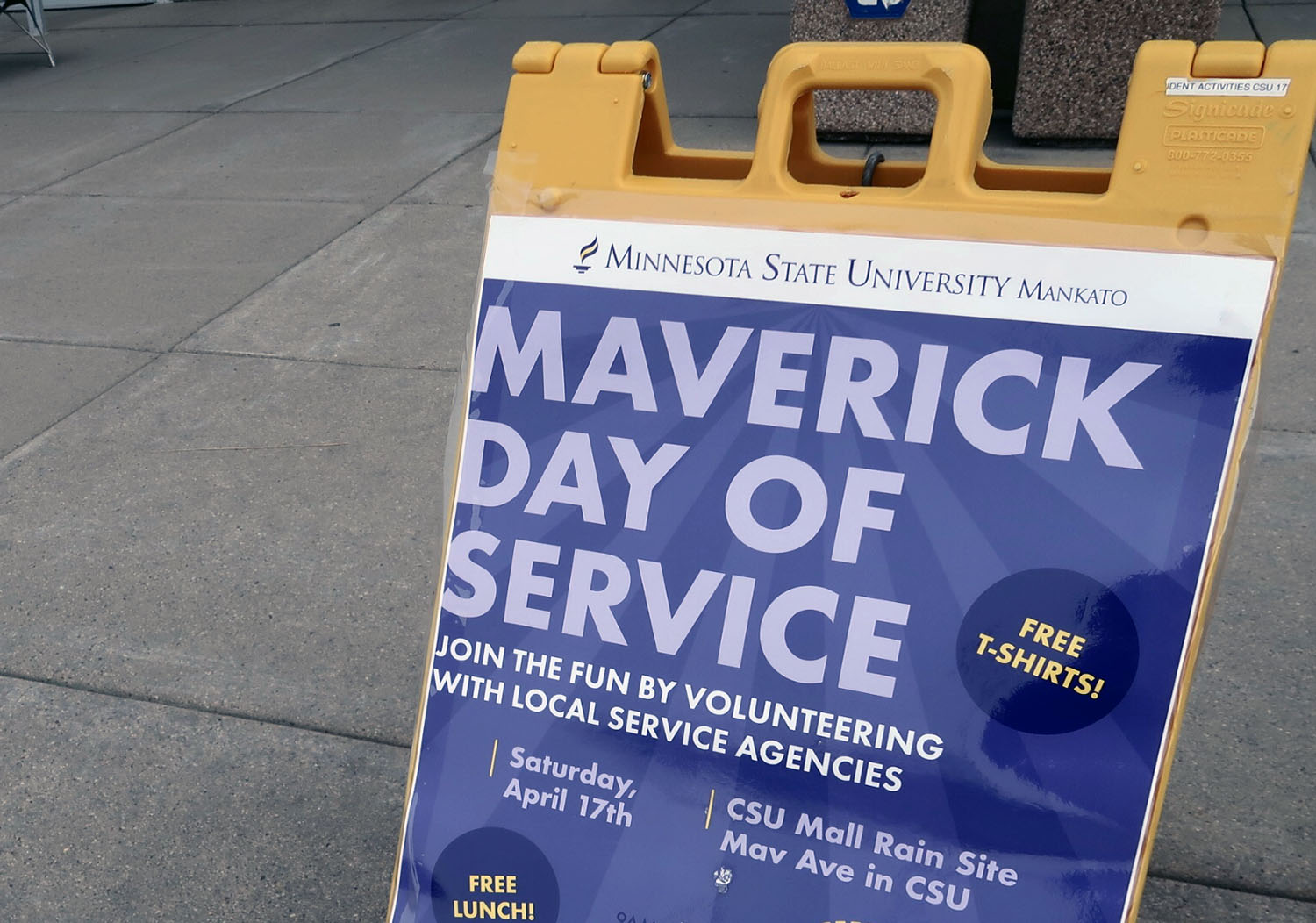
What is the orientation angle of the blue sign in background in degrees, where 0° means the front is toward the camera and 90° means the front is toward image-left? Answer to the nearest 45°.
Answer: approximately 0°

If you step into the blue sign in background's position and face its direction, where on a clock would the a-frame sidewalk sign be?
The a-frame sidewalk sign is roughly at 12 o'clock from the blue sign in background.
